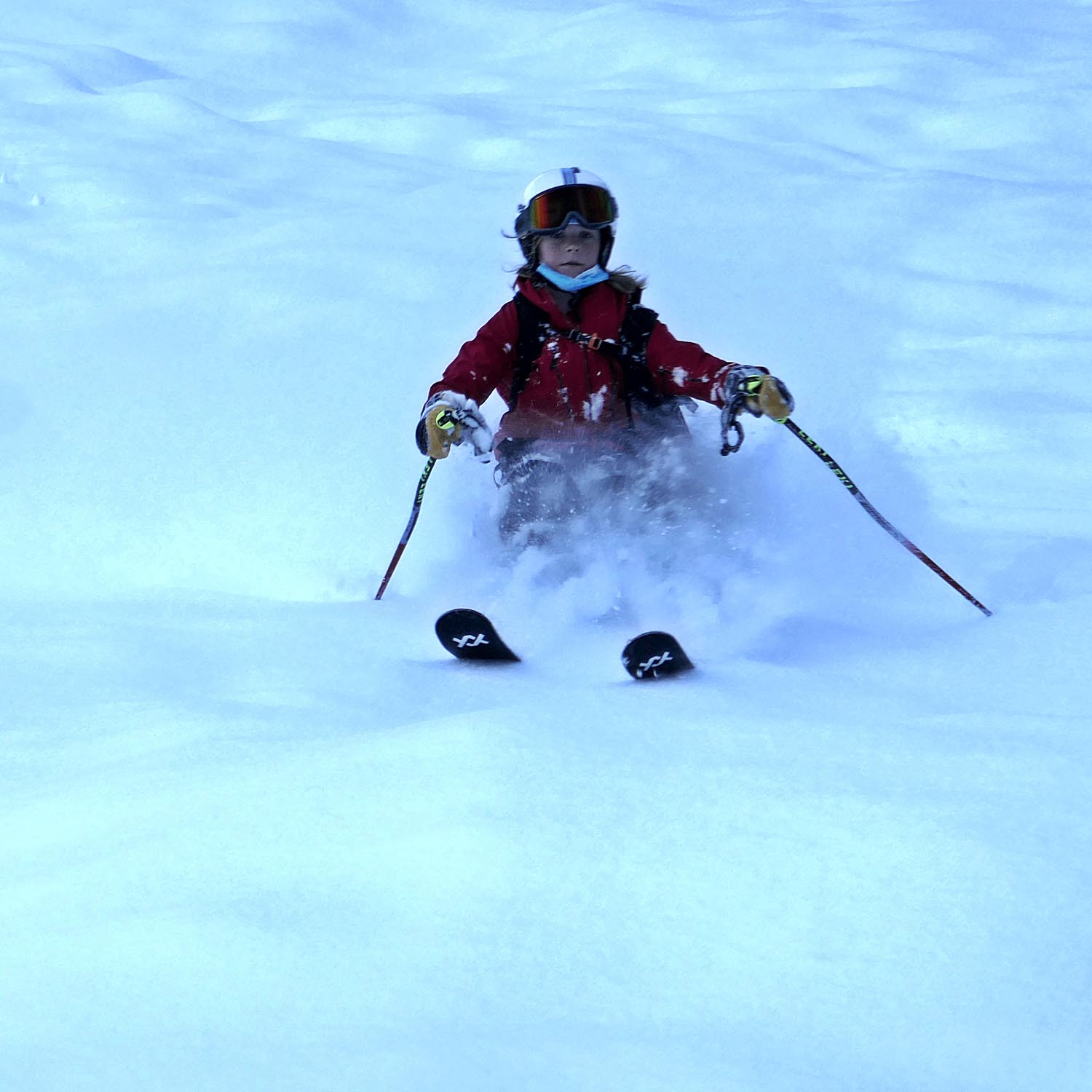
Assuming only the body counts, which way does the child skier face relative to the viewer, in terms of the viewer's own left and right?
facing the viewer
